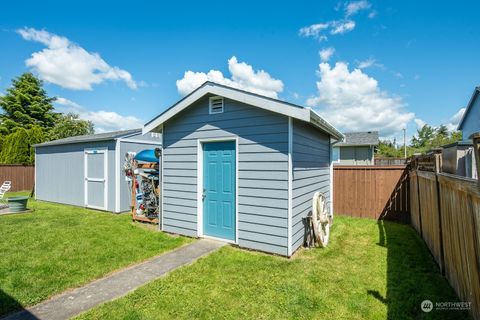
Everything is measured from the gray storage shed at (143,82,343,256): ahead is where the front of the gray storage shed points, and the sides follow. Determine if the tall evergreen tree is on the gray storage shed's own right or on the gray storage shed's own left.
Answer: on the gray storage shed's own right

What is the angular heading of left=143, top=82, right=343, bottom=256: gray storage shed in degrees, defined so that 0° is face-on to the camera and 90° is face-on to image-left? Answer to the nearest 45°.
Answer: approximately 45°

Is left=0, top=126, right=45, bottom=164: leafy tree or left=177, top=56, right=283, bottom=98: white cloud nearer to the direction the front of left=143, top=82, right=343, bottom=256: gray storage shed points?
the leafy tree

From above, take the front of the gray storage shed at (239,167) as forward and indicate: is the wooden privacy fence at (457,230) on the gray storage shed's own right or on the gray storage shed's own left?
on the gray storage shed's own left

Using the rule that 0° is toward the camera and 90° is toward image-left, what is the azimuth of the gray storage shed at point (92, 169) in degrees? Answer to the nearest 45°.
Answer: approximately 45°

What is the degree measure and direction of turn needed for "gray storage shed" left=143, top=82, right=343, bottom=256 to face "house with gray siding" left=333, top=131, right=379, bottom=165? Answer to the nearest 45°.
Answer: approximately 180°

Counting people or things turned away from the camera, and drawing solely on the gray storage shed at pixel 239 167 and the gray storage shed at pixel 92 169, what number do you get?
0

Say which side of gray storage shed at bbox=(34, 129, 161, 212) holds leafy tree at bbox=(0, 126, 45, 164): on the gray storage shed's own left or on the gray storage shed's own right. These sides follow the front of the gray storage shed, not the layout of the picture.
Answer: on the gray storage shed's own right
